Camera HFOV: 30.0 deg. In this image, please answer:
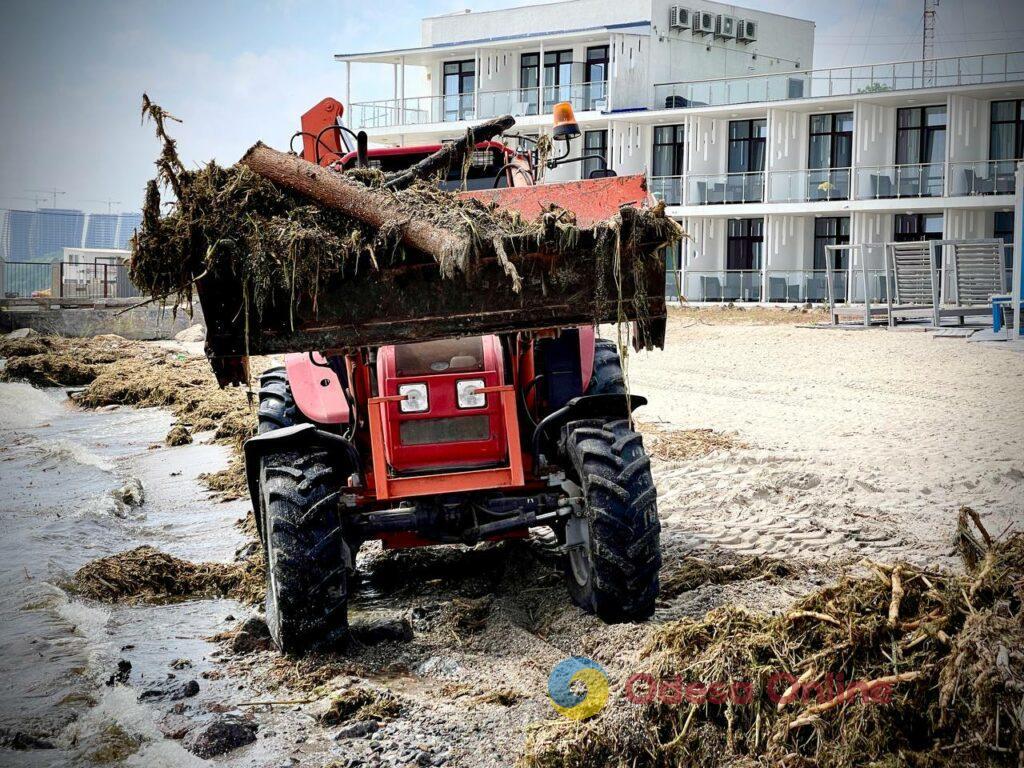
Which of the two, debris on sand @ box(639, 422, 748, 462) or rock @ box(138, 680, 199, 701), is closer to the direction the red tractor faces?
the rock

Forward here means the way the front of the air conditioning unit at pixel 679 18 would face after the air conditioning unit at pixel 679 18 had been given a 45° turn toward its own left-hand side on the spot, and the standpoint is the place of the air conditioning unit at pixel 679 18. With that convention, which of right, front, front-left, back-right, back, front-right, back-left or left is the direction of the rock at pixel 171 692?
right

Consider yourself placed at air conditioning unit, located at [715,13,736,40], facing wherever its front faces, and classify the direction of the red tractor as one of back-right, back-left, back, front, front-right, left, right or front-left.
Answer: front-right

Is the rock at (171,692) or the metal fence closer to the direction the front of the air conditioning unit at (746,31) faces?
the rock

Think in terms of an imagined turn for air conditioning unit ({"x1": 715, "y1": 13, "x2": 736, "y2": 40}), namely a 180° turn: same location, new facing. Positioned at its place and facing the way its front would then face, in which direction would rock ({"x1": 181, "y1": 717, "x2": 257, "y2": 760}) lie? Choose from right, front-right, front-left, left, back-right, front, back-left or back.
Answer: back-left

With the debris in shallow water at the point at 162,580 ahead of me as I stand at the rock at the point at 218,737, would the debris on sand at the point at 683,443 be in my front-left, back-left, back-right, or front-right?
front-right

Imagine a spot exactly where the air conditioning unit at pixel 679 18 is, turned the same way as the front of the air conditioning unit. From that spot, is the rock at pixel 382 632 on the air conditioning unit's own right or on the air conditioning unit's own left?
on the air conditioning unit's own right

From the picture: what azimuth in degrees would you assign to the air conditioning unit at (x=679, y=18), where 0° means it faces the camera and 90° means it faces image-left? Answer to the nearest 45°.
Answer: approximately 315°

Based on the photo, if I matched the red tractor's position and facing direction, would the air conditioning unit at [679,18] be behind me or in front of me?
behind

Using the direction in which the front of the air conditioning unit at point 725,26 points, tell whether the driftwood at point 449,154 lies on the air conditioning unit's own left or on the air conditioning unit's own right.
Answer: on the air conditioning unit's own right

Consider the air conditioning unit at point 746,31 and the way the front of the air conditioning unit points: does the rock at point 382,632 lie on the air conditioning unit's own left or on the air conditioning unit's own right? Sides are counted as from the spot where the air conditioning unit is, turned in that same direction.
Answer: on the air conditioning unit's own right

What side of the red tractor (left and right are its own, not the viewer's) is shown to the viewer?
front

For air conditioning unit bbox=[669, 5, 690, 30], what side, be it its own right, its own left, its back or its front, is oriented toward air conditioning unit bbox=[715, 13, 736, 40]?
left

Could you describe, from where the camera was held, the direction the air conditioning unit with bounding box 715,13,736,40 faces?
facing the viewer and to the right of the viewer
